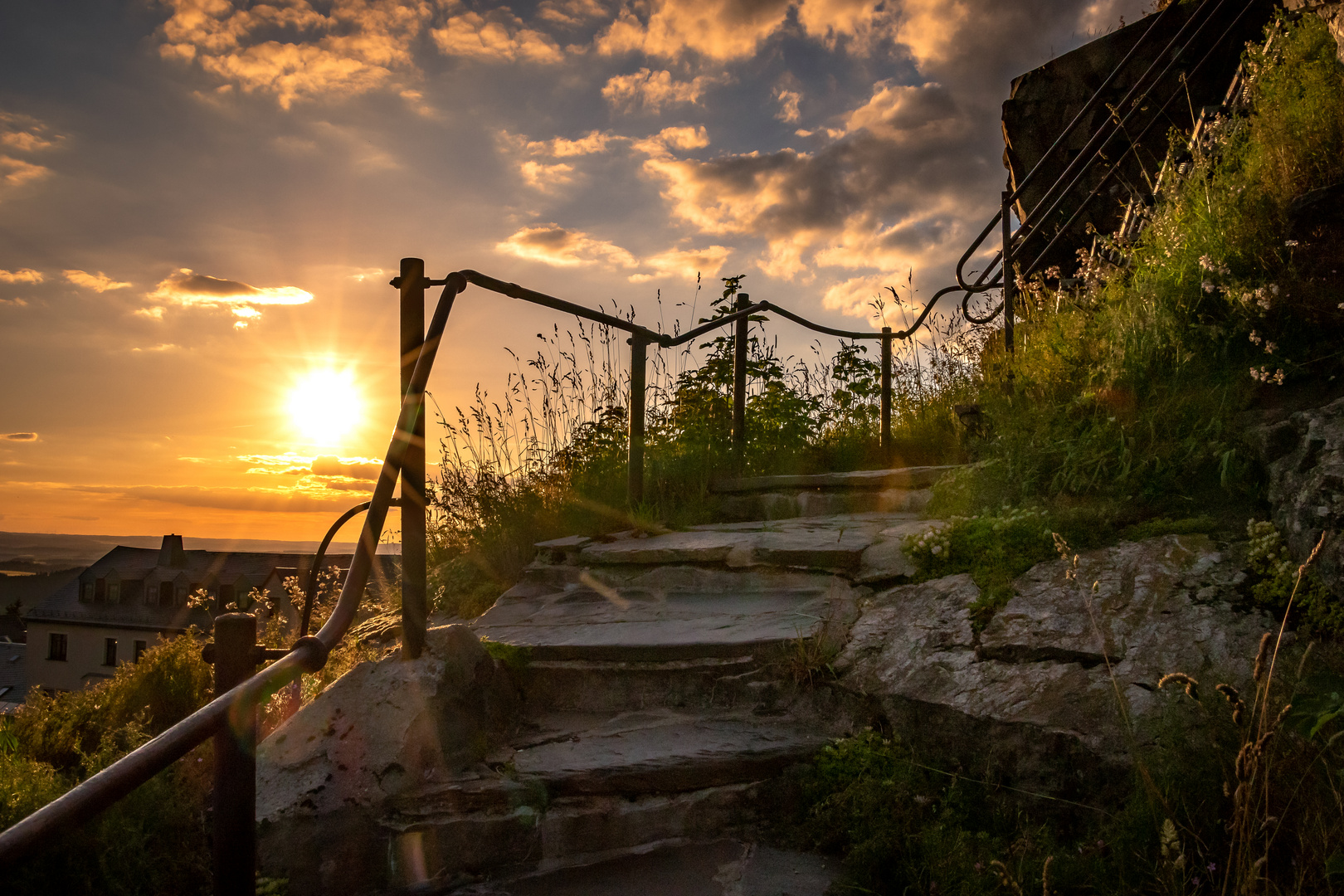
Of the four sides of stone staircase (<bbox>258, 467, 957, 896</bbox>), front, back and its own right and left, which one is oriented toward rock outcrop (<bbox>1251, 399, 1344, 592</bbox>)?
left

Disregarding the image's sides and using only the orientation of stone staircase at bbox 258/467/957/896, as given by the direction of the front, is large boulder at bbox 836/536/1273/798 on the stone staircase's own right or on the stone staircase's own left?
on the stone staircase's own left

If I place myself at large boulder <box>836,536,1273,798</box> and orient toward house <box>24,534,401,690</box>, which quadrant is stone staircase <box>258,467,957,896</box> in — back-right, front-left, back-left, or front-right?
front-left

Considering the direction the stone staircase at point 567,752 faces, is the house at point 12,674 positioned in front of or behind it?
behind

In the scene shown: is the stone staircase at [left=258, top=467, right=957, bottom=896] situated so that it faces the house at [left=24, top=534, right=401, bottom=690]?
no

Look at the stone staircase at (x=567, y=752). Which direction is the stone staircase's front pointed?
toward the camera

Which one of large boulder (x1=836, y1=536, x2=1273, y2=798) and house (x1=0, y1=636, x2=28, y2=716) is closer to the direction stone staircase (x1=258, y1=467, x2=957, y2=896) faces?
the large boulder
